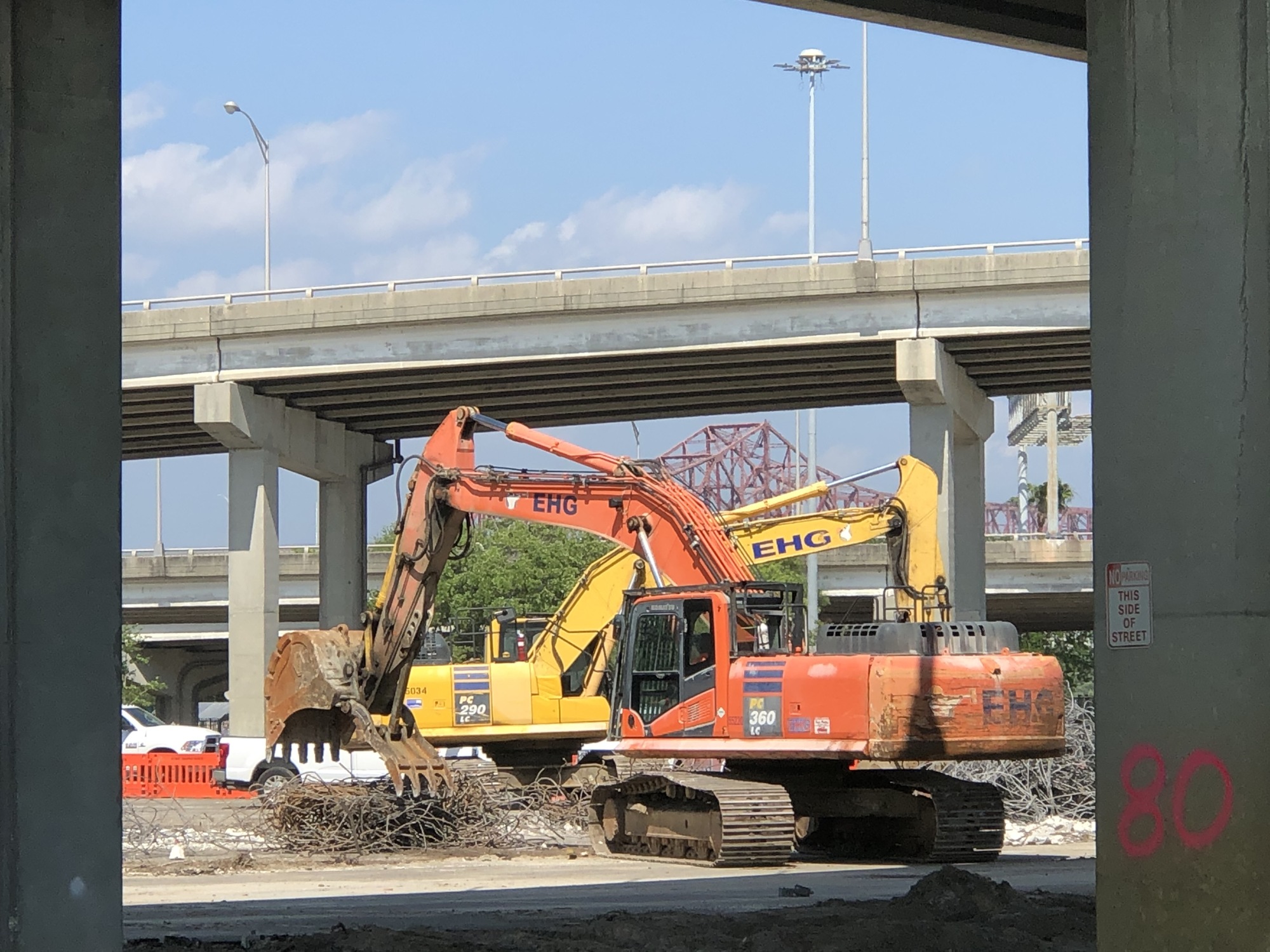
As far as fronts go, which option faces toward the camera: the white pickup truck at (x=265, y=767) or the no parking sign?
the no parking sign

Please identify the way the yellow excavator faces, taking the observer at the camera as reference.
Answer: facing to the right of the viewer

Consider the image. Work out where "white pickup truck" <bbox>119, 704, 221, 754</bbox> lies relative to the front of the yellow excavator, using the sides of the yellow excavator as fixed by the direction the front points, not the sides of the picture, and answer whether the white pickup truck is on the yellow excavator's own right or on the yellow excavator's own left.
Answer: on the yellow excavator's own left

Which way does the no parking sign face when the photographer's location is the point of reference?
facing the viewer

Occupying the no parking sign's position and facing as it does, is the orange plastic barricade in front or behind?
behind

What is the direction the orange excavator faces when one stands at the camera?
facing away from the viewer and to the left of the viewer

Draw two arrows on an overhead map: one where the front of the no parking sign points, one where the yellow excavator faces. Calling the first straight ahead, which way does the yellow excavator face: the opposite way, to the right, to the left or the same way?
to the left

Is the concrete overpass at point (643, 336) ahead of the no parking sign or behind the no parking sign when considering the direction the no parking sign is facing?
behind

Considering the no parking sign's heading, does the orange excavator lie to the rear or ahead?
to the rear

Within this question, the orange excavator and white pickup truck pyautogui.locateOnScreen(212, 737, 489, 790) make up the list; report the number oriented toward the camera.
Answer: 0

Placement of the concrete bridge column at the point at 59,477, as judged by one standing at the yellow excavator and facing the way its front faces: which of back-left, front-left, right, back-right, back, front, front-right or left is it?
right
